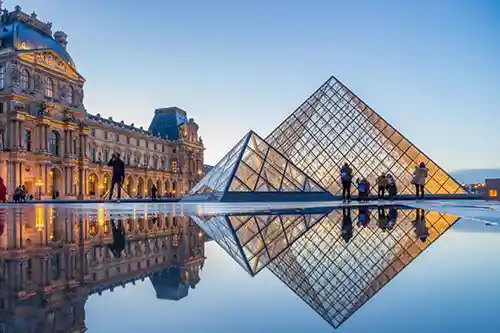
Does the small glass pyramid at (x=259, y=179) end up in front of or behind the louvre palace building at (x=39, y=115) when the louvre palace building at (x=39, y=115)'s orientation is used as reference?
in front

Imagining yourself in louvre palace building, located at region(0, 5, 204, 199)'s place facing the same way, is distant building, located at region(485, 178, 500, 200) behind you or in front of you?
in front

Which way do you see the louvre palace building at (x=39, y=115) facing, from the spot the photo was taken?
facing the viewer and to the right of the viewer

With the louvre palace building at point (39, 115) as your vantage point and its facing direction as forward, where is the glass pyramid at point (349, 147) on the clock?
The glass pyramid is roughly at 12 o'clock from the louvre palace building.
